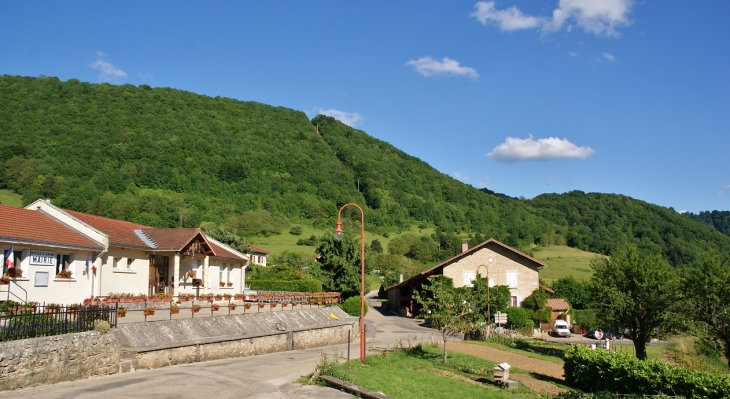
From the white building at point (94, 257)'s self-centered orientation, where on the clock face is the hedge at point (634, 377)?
The hedge is roughly at 12 o'clock from the white building.

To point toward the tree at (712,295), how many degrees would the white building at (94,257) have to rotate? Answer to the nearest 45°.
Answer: approximately 45° to its left

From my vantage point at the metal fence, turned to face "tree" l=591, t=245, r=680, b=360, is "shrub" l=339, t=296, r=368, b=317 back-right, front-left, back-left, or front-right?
front-left

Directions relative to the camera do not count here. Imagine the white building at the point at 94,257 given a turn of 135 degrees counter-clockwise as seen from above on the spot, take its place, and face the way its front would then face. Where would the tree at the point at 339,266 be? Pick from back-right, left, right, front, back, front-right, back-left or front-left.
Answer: front-right

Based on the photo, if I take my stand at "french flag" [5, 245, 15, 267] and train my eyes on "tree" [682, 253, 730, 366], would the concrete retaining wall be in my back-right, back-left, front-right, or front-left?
front-right

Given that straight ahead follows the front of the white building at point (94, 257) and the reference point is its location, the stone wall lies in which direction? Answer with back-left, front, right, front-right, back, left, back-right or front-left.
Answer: front-right

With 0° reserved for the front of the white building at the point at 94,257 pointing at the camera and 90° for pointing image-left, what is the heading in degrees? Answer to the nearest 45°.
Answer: approximately 315°

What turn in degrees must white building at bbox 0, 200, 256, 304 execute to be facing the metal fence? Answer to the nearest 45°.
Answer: approximately 45° to its right

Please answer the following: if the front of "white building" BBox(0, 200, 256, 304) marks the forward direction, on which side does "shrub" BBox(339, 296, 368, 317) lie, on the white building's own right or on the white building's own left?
on the white building's own left

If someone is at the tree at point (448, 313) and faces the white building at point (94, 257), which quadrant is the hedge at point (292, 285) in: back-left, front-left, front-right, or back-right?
front-right
